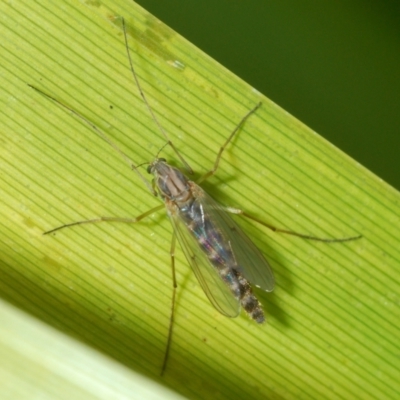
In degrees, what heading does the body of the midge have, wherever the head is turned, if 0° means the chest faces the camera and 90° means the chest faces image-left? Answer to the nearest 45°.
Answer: approximately 135°
